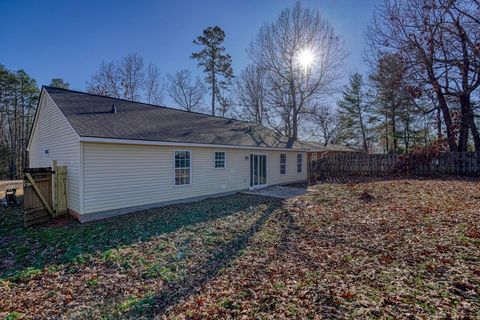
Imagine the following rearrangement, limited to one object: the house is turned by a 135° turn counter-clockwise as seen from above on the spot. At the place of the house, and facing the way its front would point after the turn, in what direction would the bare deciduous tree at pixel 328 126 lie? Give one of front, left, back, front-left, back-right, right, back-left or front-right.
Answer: back-left

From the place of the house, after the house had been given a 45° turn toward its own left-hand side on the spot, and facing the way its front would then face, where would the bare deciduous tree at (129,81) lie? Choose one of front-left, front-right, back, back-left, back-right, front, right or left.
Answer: right

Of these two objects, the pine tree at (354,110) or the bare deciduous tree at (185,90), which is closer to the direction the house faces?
the bare deciduous tree

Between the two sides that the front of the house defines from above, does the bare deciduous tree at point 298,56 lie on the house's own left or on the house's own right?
on the house's own right

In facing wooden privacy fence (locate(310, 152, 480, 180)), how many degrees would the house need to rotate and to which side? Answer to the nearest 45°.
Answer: approximately 135° to its right

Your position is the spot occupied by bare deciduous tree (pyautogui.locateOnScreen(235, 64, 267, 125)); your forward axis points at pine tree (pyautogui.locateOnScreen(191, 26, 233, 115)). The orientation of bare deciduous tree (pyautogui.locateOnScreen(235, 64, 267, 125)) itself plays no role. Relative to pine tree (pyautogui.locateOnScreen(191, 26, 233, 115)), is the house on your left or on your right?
left

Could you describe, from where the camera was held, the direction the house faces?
facing away from the viewer and to the left of the viewer
